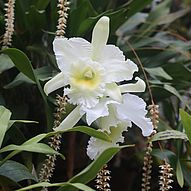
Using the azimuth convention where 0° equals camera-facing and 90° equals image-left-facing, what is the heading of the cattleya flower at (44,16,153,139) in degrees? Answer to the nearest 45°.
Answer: approximately 0°
